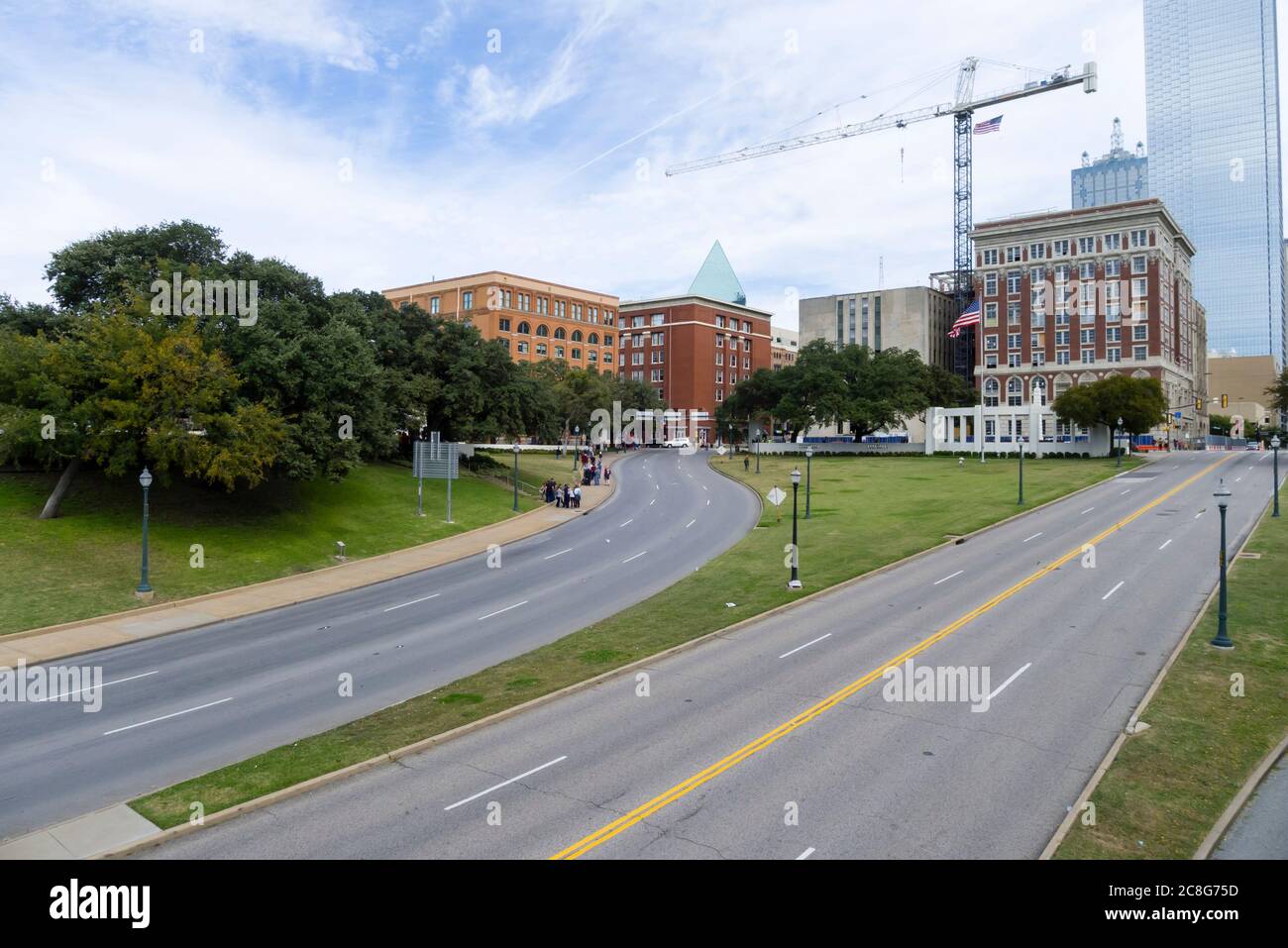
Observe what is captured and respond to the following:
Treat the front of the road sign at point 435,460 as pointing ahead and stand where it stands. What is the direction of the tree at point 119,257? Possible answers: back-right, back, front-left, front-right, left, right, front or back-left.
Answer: left

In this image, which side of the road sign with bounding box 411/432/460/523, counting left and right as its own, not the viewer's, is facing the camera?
back
